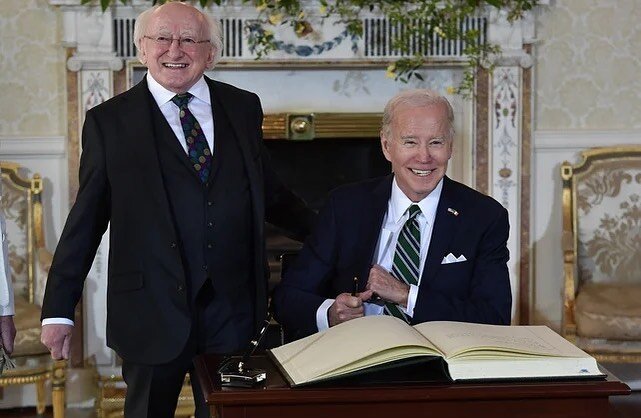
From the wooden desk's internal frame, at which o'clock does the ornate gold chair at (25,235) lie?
The ornate gold chair is roughly at 11 o'clock from the wooden desk.

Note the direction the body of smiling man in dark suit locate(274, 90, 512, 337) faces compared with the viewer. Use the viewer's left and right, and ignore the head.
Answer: facing the viewer

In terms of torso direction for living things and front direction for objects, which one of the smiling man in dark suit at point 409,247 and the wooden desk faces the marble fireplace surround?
the wooden desk

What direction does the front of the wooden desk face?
away from the camera

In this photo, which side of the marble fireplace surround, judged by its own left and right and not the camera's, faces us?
front

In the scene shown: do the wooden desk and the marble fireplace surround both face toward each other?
yes

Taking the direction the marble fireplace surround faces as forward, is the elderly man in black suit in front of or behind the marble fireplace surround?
in front

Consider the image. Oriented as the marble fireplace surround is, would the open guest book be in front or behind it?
in front

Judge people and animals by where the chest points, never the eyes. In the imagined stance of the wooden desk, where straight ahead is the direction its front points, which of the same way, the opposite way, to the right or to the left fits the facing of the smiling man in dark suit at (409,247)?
the opposite way

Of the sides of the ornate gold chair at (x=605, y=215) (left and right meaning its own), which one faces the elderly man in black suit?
front

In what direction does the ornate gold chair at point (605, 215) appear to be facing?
toward the camera

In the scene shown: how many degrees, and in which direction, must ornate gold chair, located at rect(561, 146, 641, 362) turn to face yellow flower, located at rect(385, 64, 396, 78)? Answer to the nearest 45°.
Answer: approximately 90° to its right

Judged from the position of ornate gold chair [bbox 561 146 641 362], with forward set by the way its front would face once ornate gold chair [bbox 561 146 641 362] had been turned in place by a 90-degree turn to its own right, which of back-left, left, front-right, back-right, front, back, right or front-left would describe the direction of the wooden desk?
left

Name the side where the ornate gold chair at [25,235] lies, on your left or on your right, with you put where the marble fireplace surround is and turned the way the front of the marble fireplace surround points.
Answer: on your right
